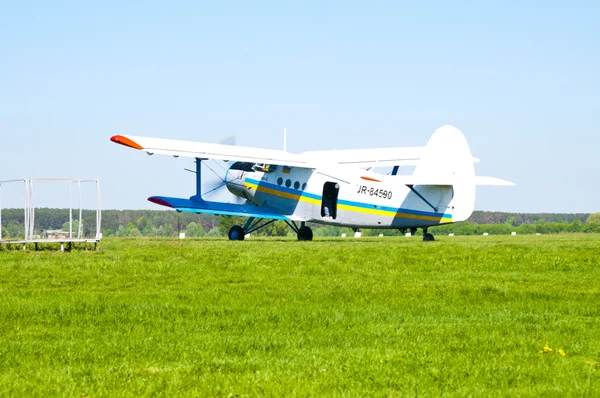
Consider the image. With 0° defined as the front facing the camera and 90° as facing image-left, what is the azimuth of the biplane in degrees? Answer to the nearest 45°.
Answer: approximately 135°
